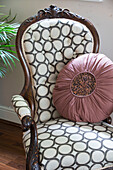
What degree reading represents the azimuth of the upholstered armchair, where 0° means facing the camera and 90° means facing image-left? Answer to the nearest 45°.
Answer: approximately 315°
